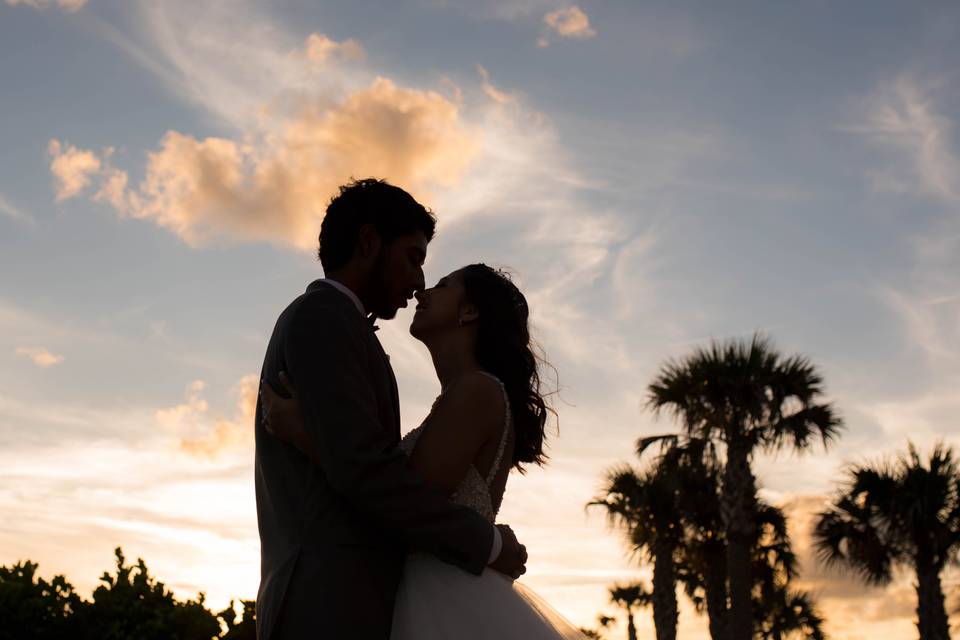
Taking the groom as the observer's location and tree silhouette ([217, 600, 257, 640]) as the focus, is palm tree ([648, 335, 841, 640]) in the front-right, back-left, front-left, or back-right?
front-right

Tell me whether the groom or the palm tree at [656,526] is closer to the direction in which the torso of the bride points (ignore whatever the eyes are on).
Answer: the groom

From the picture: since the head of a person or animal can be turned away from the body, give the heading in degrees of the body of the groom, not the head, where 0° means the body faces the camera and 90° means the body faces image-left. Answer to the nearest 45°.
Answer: approximately 270°

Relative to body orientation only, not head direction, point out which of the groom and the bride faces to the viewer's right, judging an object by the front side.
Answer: the groom

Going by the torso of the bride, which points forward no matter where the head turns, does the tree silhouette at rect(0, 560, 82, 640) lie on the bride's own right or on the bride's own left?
on the bride's own right

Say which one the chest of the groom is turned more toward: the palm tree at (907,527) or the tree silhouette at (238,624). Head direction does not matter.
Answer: the palm tree

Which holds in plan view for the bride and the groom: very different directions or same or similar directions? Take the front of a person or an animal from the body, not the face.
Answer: very different directions

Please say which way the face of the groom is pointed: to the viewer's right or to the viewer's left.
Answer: to the viewer's right

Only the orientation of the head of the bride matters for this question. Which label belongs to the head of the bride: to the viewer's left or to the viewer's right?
to the viewer's left

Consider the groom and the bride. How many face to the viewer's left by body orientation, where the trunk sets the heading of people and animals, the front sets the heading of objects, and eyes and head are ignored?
1

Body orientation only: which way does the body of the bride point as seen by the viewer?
to the viewer's left
